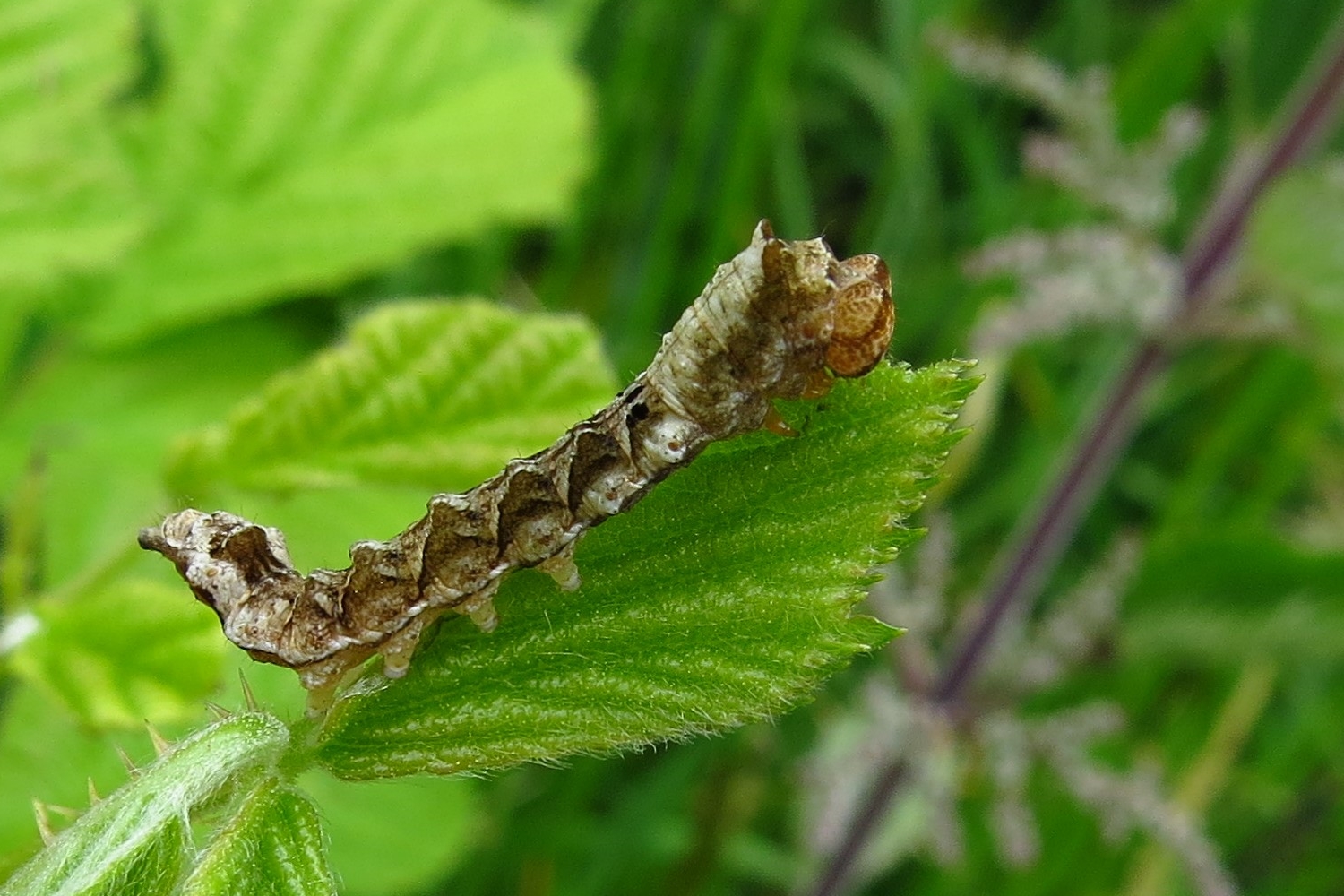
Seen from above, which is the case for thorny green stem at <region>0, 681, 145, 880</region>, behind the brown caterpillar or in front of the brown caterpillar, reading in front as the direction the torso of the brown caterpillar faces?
behind

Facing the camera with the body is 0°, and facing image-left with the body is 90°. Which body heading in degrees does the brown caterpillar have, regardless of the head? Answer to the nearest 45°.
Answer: approximately 270°

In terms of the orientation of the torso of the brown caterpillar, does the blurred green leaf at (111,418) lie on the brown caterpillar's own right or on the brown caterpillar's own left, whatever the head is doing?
on the brown caterpillar's own left
